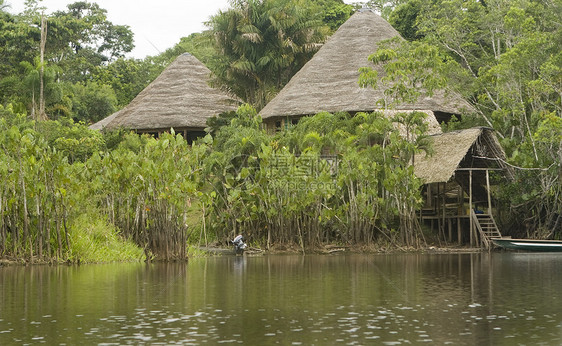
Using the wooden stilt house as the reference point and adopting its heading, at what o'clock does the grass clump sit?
The grass clump is roughly at 3 o'clock from the wooden stilt house.

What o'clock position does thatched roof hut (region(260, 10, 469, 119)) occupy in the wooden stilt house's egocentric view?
The thatched roof hut is roughly at 6 o'clock from the wooden stilt house.

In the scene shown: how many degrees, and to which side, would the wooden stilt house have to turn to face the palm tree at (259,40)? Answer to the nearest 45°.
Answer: approximately 180°

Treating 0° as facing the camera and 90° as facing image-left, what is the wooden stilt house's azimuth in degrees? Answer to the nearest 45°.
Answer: approximately 315°
